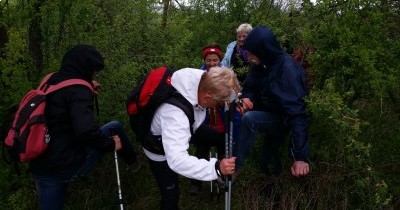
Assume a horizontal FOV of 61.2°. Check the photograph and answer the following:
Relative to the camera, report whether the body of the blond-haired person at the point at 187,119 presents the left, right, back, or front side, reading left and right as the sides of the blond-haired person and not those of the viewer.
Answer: right

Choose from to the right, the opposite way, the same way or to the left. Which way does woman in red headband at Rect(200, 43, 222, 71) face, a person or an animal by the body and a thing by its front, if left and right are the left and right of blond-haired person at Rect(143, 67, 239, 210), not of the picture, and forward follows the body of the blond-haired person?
to the right

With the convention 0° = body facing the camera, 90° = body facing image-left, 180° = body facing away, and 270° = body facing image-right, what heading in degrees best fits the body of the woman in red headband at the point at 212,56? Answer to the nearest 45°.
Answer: approximately 0°
